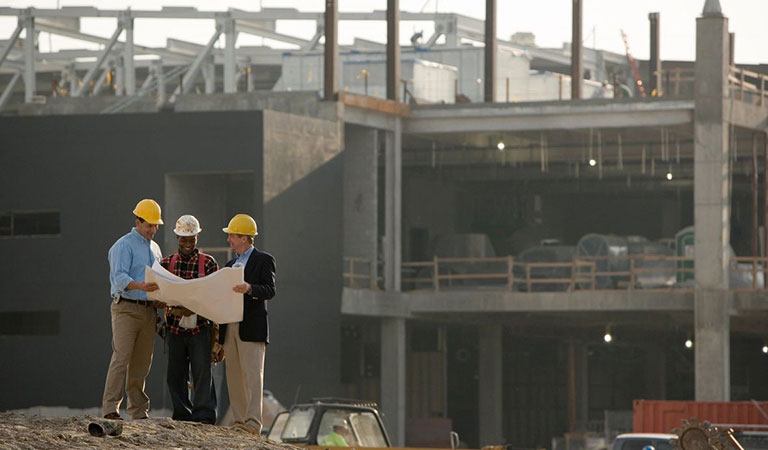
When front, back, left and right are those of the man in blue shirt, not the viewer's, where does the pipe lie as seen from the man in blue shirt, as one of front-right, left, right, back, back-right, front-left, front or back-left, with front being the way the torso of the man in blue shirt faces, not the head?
front-right

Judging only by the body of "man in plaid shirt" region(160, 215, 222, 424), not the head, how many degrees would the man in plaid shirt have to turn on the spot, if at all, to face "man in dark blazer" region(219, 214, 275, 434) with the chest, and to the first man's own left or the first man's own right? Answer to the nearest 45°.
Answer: approximately 90° to the first man's own left

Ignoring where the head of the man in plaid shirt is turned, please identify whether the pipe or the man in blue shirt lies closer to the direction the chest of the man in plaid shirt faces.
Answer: the pipe

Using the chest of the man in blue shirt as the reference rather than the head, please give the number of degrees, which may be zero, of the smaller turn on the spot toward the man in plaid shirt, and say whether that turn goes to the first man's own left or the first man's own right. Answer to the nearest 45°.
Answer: approximately 45° to the first man's own left

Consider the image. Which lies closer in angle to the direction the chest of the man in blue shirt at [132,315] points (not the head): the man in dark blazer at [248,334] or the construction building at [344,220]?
the man in dark blazer

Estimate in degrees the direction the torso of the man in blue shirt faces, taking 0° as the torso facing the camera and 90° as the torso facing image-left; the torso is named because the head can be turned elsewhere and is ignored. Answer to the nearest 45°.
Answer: approximately 315°

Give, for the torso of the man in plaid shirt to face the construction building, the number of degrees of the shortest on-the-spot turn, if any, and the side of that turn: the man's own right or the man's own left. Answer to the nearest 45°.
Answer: approximately 180°
